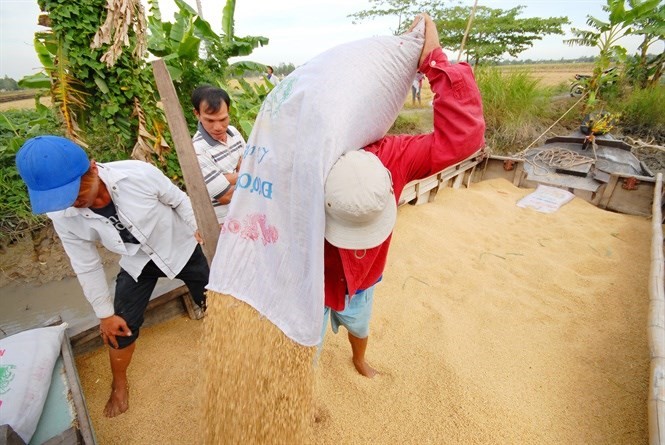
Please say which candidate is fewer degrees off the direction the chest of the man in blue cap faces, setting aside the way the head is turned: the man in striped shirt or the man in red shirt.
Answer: the man in red shirt

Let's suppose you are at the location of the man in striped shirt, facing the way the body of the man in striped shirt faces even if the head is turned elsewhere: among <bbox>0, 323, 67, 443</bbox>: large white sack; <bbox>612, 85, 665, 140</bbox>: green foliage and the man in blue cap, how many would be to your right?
2

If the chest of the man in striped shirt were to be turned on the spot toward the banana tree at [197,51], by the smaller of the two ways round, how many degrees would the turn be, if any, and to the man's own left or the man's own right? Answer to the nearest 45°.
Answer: approximately 135° to the man's own left

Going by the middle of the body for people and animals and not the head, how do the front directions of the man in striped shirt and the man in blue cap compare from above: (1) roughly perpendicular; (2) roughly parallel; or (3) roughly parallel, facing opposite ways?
roughly perpendicular

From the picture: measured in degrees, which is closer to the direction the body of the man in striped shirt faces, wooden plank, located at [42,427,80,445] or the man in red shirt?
the man in red shirt

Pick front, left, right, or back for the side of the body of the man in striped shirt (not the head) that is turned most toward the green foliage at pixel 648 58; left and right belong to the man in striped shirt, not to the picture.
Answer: left

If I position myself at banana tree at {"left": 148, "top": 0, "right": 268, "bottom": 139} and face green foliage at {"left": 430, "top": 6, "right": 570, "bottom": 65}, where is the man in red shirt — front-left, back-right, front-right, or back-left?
back-right

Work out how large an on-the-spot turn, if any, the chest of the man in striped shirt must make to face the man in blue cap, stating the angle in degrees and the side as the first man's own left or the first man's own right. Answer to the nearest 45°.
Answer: approximately 90° to the first man's own right
